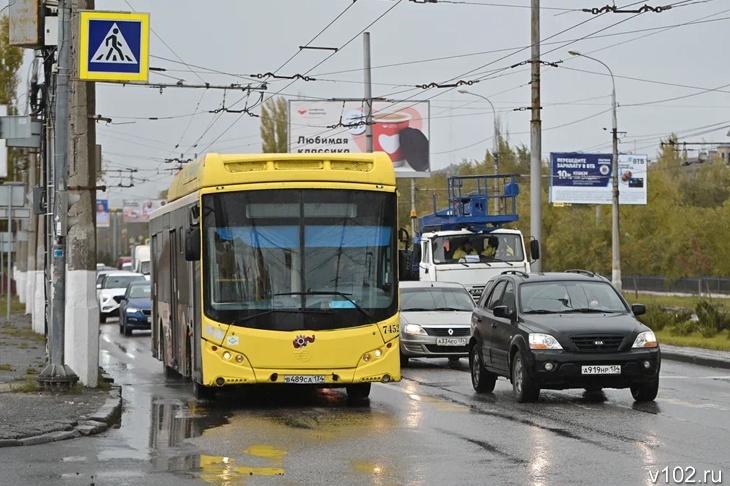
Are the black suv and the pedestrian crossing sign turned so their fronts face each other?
no

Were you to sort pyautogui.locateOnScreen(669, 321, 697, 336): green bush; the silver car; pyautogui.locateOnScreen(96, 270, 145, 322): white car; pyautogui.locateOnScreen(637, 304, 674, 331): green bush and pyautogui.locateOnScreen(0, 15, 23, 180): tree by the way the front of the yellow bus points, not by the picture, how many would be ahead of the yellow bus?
0

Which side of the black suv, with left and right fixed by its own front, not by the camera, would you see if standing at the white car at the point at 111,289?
back

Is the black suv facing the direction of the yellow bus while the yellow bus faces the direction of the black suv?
no

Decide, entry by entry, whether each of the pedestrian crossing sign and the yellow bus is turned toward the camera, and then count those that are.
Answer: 2

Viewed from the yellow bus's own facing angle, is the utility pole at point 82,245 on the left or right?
on its right

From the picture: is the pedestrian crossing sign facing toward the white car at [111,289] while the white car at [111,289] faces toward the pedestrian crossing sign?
no

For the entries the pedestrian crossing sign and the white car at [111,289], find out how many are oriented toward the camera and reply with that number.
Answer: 2

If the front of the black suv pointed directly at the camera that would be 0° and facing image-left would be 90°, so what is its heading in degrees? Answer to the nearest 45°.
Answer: approximately 315°

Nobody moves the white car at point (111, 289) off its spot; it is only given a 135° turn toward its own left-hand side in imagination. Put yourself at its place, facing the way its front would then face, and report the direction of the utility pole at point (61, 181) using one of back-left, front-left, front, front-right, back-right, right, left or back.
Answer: back-right

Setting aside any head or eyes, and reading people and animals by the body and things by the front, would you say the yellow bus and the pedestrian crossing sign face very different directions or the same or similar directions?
same or similar directions

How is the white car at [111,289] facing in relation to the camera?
toward the camera

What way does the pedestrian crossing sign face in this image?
toward the camera

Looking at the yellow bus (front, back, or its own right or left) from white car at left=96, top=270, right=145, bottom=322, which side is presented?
back

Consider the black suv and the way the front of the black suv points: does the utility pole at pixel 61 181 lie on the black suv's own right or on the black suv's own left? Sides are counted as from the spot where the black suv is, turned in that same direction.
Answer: on the black suv's own right

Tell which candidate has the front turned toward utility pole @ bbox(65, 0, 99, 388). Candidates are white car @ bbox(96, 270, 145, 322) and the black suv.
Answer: the white car

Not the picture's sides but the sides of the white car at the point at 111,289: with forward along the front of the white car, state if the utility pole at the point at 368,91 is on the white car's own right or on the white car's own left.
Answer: on the white car's own left

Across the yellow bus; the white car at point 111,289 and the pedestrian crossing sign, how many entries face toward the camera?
3

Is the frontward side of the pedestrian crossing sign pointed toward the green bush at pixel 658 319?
no
